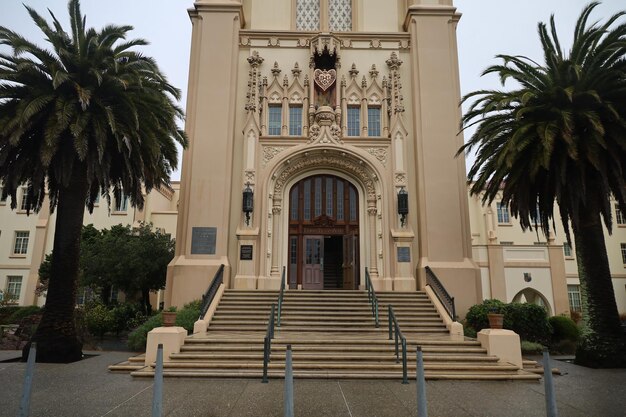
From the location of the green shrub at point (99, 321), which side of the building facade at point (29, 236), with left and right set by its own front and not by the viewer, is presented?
front

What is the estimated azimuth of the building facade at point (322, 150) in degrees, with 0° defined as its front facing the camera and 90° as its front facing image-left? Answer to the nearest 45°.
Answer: approximately 0°

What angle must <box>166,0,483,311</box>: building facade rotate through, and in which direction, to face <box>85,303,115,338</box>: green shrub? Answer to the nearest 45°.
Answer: approximately 90° to its right

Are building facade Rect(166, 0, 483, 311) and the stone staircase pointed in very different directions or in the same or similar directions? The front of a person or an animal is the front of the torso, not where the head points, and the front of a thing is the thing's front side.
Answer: same or similar directions

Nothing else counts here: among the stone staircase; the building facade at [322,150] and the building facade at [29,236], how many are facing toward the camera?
3

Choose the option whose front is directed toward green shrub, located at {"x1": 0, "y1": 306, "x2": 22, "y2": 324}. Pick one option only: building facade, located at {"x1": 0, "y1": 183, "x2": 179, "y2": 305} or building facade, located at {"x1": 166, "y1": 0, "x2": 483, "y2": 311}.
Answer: building facade, located at {"x1": 0, "y1": 183, "x2": 179, "y2": 305}

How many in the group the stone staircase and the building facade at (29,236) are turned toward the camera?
2

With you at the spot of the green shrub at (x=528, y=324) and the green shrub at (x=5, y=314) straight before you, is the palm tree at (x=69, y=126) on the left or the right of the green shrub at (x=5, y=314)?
left

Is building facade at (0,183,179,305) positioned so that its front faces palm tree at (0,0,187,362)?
yes

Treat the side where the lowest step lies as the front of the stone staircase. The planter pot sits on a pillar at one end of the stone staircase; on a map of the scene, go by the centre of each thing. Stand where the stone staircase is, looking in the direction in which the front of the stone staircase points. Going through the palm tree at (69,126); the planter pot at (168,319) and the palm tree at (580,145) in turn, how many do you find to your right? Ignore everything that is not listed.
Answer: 2

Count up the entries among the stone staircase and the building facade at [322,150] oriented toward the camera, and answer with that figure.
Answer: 2

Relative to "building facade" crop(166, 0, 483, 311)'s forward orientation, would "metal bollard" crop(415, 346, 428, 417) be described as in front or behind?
in front

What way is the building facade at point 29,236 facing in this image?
toward the camera

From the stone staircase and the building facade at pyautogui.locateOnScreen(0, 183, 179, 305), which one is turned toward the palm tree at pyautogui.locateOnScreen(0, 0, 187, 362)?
the building facade

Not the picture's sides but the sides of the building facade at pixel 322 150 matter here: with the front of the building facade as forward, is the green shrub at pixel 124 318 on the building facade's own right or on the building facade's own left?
on the building facade's own right

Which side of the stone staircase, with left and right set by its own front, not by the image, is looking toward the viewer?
front

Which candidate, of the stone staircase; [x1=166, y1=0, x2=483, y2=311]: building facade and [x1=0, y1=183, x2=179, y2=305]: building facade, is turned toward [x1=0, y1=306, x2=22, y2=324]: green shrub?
[x1=0, y1=183, x2=179, y2=305]: building facade

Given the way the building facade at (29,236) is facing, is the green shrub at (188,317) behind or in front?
in front
